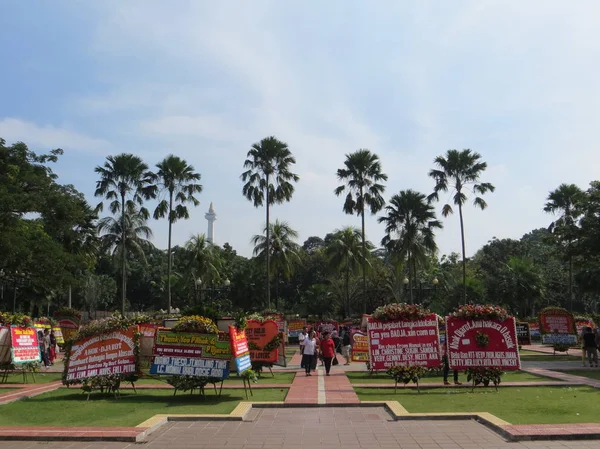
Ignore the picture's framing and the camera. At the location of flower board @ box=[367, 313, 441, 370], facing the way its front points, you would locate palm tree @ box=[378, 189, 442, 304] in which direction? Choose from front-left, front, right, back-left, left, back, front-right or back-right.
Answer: back

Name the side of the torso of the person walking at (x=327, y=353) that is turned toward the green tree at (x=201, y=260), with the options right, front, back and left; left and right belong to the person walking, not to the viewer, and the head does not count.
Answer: back

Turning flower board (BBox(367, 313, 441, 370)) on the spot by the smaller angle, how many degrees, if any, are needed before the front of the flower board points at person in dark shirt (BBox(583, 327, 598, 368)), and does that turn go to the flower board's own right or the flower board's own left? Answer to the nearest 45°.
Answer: approximately 135° to the flower board's own left

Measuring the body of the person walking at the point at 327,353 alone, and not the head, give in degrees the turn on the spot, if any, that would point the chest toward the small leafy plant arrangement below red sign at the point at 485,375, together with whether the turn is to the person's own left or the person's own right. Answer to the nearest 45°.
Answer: approximately 45° to the person's own left

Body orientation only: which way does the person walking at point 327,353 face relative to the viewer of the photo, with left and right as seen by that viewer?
facing the viewer

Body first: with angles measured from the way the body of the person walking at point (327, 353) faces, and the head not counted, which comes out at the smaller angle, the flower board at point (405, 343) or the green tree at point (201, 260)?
the flower board

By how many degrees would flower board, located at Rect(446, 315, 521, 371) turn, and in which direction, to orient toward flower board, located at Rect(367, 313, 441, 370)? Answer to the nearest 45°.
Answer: approximately 90° to its right

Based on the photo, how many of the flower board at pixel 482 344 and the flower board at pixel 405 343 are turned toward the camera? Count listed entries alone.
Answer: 2

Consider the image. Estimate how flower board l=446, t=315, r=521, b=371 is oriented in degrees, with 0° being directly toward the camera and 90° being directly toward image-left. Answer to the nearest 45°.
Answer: approximately 0°

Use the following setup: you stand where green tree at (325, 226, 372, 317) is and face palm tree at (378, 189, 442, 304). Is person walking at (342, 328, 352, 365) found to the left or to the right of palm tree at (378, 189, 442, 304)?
right

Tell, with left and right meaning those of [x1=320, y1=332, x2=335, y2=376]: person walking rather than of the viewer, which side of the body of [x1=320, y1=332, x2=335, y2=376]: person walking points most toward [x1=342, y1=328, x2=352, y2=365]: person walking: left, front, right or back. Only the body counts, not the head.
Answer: back

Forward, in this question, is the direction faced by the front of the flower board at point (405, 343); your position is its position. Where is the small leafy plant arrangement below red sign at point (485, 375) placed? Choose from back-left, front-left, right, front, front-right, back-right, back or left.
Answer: left

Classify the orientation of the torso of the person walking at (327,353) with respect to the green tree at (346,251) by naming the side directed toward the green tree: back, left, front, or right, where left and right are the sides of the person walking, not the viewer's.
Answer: back

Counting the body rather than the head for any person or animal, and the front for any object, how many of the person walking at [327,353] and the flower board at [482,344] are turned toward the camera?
2

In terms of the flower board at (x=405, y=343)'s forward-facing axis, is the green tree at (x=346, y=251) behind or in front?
behind

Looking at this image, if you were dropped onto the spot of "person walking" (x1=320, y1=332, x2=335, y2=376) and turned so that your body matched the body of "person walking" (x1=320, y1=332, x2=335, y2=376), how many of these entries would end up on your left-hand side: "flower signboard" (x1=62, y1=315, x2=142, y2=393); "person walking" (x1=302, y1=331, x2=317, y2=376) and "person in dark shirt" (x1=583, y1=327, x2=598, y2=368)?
1

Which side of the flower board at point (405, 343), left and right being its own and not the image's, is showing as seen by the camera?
front
